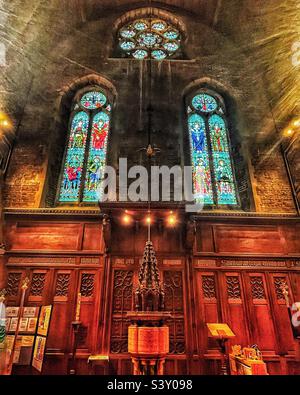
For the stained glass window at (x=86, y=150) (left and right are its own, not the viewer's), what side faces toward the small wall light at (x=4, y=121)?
right

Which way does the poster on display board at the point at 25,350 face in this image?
toward the camera

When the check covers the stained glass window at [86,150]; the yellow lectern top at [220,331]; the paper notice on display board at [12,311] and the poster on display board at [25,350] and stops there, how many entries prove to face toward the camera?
4

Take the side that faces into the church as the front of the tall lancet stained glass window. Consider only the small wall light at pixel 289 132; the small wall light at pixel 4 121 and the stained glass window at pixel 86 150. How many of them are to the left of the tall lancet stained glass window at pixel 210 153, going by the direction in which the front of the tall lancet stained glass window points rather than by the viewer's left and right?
1

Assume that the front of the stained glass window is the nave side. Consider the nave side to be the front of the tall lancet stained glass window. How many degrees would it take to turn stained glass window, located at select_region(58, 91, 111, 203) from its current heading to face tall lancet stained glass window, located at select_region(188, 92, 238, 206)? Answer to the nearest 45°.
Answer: approximately 90° to its left

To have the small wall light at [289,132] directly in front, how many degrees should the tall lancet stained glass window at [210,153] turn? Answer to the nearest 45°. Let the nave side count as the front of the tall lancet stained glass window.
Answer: approximately 90° to its left

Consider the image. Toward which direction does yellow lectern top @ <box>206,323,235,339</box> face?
toward the camera

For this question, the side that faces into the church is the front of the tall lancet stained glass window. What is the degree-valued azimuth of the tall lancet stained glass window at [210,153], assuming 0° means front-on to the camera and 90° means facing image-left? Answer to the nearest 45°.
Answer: approximately 0°
